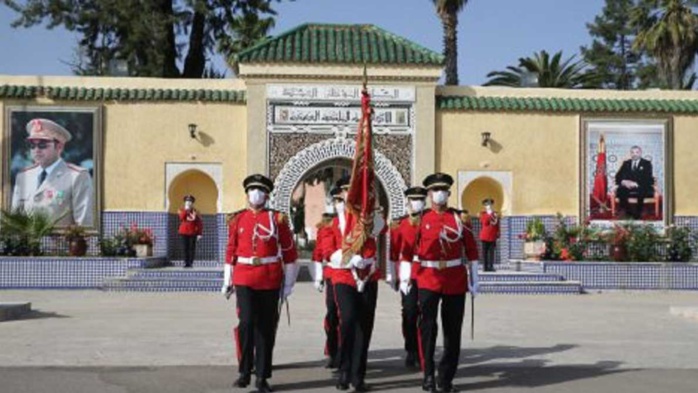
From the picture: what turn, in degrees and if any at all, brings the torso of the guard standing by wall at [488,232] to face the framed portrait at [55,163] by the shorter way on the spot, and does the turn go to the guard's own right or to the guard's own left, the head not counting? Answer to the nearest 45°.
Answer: approximately 90° to the guard's own right

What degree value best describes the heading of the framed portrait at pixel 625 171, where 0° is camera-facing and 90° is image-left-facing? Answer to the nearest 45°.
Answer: approximately 0°

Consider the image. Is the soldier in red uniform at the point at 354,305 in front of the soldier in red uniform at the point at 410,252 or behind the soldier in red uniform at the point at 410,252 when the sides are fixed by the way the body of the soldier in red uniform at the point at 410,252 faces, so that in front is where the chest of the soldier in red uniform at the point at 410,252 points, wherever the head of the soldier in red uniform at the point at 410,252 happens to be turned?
in front

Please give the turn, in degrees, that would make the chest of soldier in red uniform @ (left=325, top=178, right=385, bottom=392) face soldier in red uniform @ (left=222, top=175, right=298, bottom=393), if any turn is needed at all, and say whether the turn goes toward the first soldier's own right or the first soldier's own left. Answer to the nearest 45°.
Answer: approximately 90° to the first soldier's own right

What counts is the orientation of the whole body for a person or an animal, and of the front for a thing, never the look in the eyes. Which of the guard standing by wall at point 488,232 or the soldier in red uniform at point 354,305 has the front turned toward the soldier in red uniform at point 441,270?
the guard standing by wall

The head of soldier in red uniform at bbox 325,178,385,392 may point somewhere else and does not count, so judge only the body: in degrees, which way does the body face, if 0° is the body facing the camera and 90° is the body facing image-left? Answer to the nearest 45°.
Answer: approximately 0°

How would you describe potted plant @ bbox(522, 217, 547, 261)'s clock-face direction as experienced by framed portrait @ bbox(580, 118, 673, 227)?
The potted plant is roughly at 2 o'clock from the framed portrait.

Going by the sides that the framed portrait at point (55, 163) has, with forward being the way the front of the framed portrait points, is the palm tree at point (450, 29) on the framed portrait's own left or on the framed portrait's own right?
on the framed portrait's own left

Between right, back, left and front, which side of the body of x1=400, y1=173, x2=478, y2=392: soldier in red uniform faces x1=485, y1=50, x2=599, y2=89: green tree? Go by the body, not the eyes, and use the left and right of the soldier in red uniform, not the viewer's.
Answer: back

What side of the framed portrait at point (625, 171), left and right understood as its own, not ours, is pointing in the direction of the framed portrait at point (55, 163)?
right
